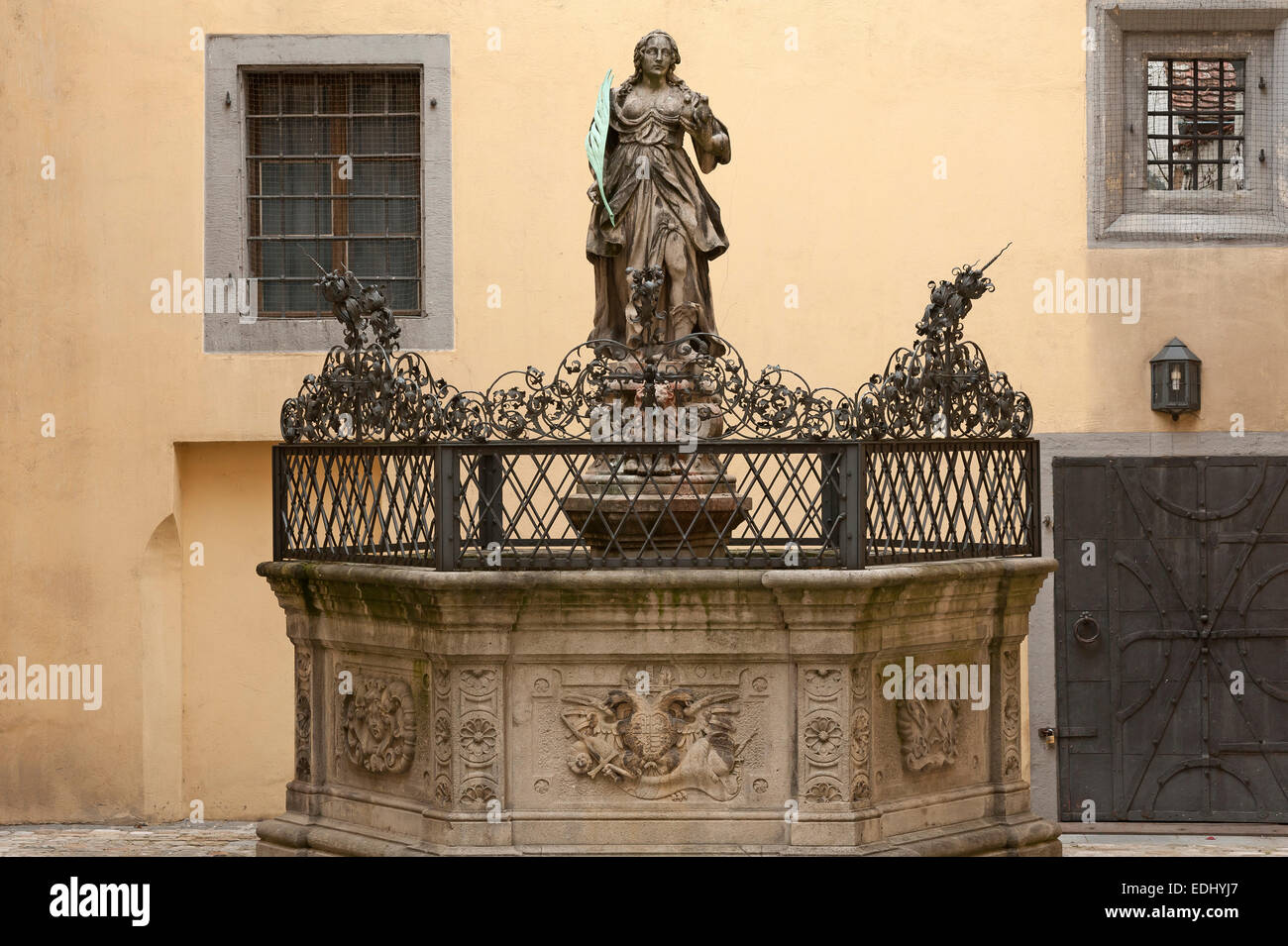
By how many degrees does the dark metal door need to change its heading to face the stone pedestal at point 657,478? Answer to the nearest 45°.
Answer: approximately 45° to its right

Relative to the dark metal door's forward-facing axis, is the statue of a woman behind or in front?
in front

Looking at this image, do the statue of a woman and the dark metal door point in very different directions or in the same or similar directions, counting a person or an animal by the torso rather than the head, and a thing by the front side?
same or similar directions

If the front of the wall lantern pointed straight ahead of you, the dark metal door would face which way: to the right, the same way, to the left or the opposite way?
the same way

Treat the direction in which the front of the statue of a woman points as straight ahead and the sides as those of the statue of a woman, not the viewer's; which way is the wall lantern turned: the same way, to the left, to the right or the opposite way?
the same way

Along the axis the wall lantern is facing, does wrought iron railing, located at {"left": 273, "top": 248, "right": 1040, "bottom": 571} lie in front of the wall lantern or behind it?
in front

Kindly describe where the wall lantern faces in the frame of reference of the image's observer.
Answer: facing the viewer

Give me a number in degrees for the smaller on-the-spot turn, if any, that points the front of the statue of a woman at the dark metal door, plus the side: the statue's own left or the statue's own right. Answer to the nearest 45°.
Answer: approximately 135° to the statue's own left

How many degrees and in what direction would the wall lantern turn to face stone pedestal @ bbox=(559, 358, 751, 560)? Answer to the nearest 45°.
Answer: approximately 45° to its right

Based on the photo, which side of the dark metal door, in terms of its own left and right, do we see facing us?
front

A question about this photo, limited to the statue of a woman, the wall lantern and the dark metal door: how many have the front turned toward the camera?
3

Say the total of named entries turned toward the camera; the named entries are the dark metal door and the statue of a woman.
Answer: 2
